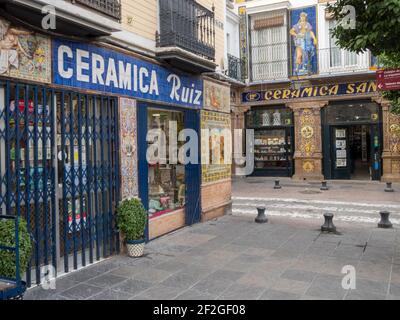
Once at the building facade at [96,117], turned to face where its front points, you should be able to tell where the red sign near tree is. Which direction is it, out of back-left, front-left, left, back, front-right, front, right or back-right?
front-left

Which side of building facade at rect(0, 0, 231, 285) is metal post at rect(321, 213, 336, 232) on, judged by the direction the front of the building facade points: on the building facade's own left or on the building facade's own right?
on the building facade's own left

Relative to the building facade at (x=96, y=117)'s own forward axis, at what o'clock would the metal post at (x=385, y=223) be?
The metal post is roughly at 10 o'clock from the building facade.

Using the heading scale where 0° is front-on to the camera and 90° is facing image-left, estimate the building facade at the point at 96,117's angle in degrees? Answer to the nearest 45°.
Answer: approximately 315°

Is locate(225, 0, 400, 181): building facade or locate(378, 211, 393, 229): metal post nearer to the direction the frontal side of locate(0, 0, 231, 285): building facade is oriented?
the metal post

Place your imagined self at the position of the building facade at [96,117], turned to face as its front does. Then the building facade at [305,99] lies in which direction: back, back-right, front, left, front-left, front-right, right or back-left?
left

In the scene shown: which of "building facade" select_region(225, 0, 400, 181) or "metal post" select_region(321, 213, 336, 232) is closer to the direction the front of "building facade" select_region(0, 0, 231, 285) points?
the metal post
